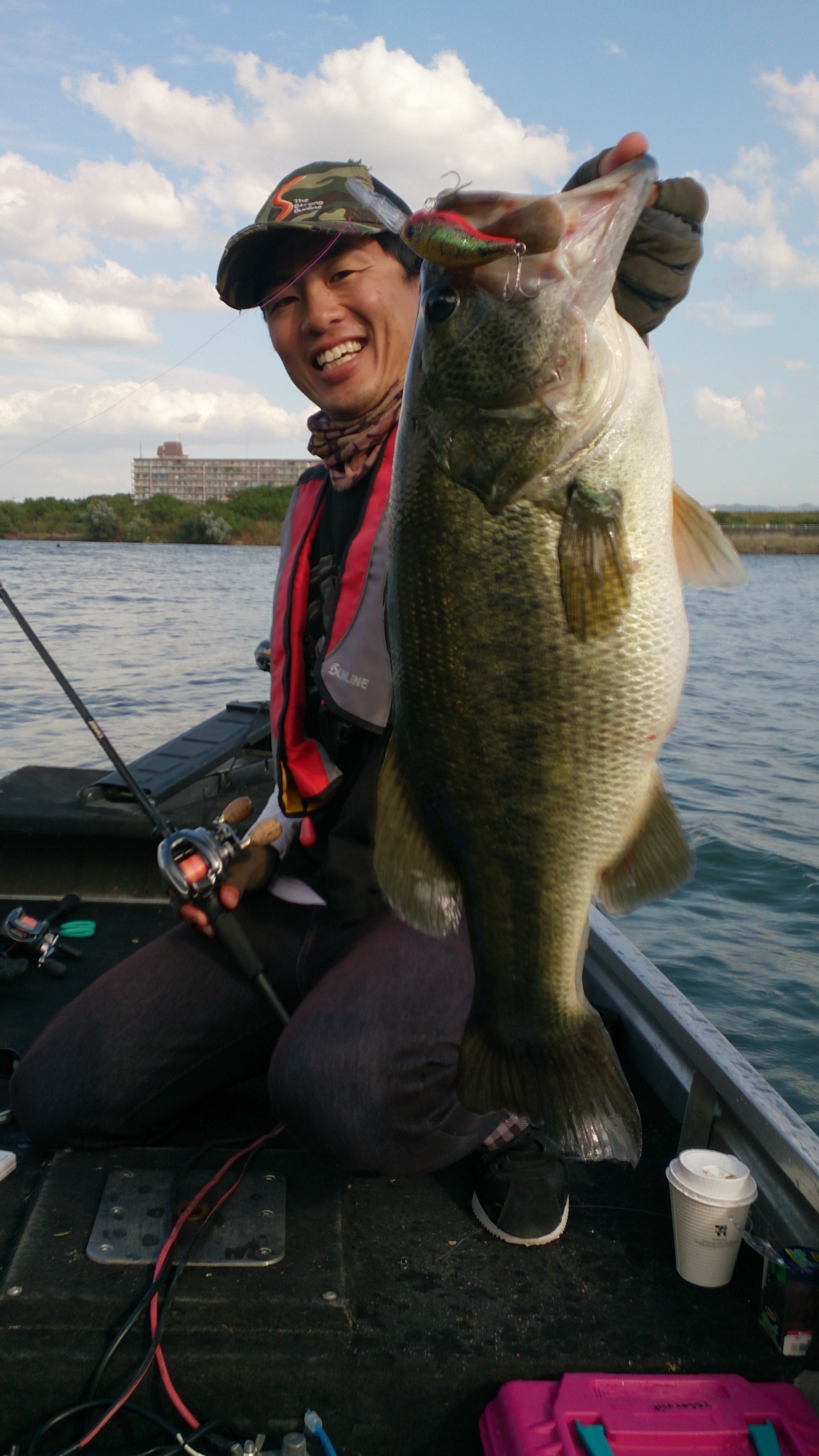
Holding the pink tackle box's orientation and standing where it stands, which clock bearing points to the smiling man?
The smiling man is roughly at 4 o'clock from the pink tackle box.

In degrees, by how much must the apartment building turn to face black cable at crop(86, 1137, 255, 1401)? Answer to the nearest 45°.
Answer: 0° — it already faces it

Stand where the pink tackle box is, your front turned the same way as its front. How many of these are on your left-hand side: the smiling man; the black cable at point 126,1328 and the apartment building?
0

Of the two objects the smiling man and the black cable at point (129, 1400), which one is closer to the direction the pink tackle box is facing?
the black cable

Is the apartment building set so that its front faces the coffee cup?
yes

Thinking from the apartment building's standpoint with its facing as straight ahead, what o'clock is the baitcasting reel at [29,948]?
The baitcasting reel is roughly at 12 o'clock from the apartment building.

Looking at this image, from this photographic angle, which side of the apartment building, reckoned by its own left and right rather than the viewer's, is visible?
front

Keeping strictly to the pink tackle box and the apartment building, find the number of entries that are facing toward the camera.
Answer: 2

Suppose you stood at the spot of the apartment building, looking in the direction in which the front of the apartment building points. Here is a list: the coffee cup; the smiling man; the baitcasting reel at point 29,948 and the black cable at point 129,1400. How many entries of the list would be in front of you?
4

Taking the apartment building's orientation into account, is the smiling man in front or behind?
in front

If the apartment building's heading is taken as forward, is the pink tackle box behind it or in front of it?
in front

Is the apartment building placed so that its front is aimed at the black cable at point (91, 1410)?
yes

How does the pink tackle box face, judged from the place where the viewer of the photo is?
facing the viewer

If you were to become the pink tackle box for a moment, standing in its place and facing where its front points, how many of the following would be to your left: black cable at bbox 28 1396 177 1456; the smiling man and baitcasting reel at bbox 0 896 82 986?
0
